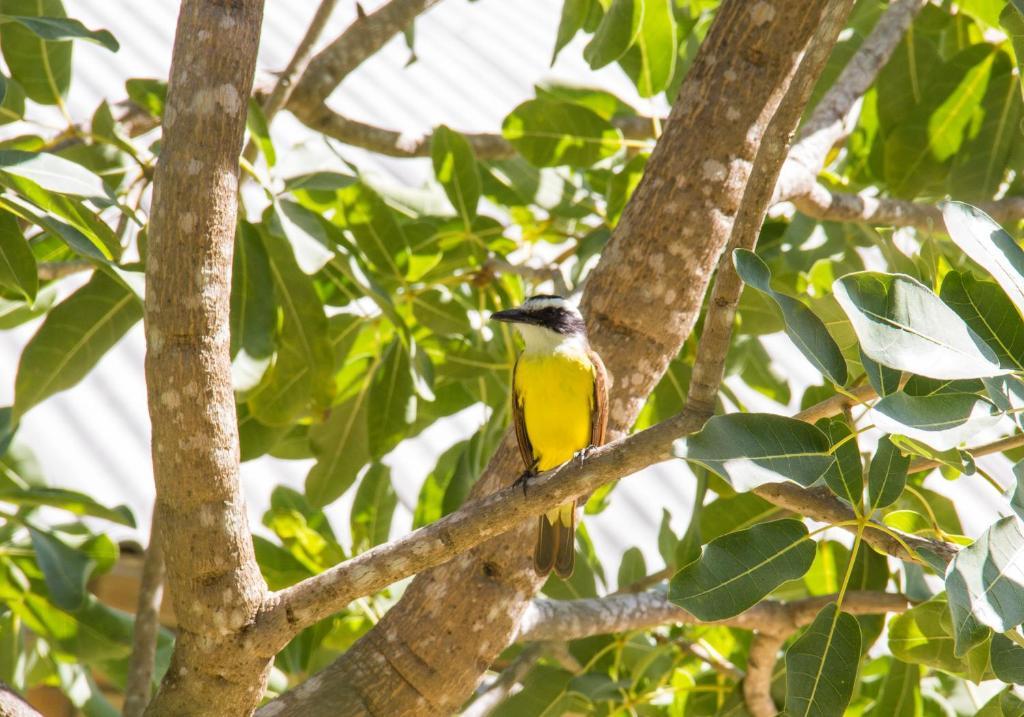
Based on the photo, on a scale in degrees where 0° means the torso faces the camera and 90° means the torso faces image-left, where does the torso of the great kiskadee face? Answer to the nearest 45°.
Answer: approximately 0°
